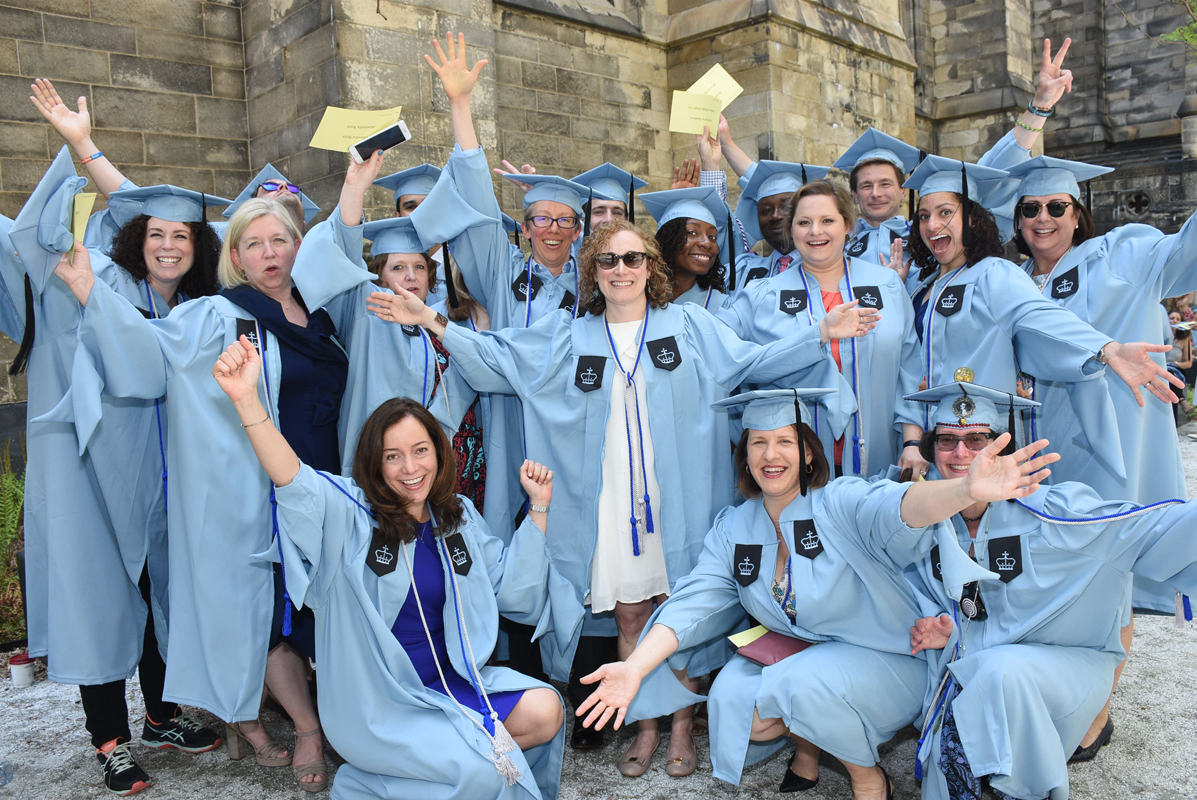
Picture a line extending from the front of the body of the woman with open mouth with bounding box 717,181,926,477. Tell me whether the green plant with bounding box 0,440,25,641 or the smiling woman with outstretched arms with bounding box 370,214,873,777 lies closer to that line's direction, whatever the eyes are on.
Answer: the smiling woman with outstretched arms

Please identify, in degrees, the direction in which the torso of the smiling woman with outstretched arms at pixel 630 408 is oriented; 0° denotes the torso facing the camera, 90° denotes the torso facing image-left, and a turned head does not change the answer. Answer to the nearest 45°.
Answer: approximately 0°

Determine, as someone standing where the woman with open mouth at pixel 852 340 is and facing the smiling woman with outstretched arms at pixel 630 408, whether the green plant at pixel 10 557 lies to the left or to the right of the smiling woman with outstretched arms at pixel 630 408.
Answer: right

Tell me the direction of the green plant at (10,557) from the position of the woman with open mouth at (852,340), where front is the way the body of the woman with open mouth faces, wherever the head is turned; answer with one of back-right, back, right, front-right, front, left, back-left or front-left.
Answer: right

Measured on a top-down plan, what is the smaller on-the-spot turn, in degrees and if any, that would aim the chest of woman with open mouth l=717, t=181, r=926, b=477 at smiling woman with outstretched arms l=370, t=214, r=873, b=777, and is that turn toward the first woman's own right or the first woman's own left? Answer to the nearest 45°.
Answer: approximately 45° to the first woman's own right

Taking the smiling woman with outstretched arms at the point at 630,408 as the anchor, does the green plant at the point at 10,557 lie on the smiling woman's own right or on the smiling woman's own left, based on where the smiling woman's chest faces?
on the smiling woman's own right

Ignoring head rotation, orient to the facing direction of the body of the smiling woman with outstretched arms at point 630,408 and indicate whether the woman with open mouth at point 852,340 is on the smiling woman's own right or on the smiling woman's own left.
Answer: on the smiling woman's own left

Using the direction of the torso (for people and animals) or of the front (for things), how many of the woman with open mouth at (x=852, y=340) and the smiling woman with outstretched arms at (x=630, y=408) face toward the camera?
2
